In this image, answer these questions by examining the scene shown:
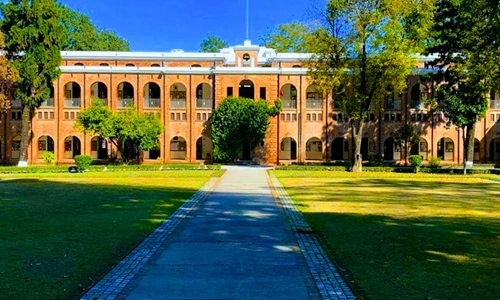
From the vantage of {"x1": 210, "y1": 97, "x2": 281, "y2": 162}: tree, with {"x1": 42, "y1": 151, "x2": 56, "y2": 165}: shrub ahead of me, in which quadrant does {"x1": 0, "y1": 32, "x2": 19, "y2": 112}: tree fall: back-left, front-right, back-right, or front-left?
front-left

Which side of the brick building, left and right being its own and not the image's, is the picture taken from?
front

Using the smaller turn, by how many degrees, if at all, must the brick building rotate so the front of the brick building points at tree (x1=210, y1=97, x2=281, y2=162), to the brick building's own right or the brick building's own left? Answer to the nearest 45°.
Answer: approximately 45° to the brick building's own left

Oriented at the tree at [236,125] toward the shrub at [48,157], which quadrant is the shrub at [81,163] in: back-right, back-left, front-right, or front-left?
front-left
